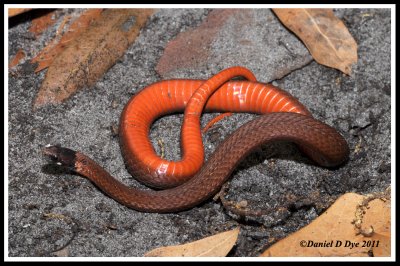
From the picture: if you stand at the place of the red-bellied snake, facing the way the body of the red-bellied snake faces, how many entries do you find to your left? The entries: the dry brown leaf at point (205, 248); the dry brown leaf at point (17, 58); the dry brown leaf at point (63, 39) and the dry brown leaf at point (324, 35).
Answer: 1

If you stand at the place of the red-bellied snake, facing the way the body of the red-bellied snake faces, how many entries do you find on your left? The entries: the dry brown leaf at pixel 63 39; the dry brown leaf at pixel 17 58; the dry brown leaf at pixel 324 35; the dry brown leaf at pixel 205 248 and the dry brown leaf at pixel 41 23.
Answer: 1

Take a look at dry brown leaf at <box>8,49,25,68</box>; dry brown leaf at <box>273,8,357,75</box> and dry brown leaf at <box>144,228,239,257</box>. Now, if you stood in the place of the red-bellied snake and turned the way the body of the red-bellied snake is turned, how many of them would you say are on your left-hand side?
1

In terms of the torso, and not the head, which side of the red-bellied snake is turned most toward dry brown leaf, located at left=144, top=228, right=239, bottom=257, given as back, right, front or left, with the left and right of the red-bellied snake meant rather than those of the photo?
left

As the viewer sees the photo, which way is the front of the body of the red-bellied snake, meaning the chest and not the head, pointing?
to the viewer's left

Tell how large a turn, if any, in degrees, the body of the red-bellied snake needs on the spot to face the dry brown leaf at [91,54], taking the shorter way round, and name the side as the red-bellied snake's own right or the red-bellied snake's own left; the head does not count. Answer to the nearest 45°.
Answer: approximately 45° to the red-bellied snake's own right

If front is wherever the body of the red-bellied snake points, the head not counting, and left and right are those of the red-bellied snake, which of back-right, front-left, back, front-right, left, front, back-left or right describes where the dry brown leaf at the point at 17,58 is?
front-right

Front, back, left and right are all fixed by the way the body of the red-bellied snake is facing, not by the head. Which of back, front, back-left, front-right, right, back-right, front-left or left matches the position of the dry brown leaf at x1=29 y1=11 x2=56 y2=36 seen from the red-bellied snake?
front-right

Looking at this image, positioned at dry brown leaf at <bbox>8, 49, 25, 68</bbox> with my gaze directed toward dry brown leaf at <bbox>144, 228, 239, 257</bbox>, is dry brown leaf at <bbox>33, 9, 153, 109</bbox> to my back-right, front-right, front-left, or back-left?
front-left

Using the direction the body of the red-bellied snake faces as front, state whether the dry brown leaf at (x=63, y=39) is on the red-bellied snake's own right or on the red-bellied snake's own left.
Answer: on the red-bellied snake's own right

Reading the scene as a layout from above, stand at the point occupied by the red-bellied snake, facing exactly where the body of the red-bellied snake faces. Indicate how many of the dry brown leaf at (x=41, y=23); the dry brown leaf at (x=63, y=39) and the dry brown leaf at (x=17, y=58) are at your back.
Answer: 0

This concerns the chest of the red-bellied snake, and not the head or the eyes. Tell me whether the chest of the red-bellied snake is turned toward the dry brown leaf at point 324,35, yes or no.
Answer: no
